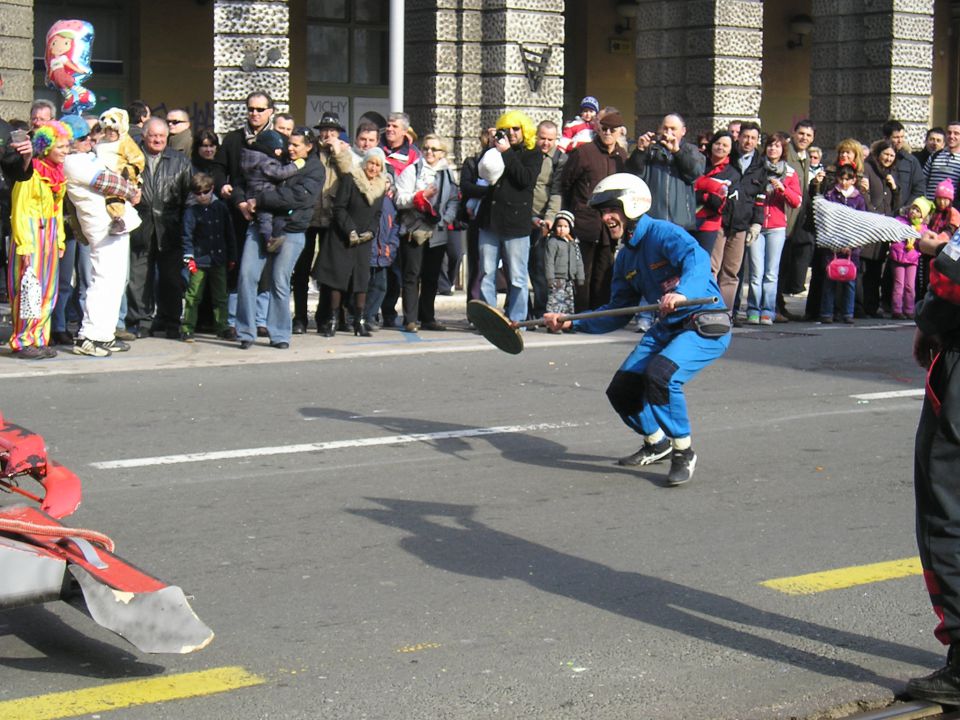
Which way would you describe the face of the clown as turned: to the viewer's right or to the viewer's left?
to the viewer's right

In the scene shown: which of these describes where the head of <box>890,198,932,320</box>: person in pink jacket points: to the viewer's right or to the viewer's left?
to the viewer's left

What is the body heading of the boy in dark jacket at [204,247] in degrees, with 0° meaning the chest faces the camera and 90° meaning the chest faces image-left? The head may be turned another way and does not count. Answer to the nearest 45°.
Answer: approximately 0°

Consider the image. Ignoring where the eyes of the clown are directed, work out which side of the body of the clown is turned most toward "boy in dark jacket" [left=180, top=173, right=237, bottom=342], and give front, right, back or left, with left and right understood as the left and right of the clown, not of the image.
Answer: left

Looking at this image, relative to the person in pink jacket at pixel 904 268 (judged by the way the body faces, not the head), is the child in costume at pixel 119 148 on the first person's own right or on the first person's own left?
on the first person's own right

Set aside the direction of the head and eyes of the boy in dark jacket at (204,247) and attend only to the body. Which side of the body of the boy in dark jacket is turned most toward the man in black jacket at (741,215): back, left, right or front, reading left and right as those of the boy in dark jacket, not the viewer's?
left

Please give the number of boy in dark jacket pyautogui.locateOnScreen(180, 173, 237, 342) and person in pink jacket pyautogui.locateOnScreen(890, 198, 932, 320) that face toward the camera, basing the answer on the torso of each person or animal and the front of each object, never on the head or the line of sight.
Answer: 2

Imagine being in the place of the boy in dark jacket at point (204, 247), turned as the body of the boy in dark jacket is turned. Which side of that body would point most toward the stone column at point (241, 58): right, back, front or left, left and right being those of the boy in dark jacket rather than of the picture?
back
